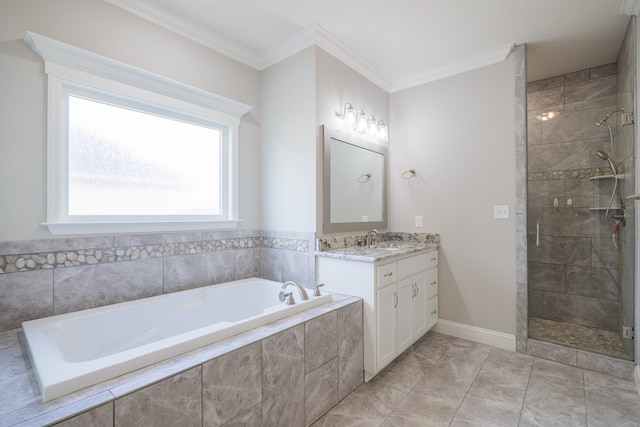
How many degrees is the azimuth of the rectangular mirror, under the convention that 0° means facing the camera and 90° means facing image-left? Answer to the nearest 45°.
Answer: approximately 315°

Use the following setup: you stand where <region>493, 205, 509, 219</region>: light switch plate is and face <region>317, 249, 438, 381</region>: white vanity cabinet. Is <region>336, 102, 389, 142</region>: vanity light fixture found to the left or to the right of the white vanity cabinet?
right

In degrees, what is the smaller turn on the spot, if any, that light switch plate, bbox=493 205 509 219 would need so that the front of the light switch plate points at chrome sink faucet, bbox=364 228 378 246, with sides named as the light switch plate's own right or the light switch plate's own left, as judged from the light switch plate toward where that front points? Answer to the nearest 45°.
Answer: approximately 90° to the light switch plate's own right

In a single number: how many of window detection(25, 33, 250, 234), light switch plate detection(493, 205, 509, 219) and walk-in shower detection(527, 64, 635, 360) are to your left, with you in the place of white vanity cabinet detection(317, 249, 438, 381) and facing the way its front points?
2

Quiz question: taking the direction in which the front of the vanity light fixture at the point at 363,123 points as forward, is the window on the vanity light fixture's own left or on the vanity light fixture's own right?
on the vanity light fixture's own right

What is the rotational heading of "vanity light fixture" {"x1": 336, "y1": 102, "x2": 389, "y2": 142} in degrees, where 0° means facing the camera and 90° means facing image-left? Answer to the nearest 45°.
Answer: approximately 315°

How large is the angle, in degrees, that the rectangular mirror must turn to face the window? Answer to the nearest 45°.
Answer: approximately 90° to its right

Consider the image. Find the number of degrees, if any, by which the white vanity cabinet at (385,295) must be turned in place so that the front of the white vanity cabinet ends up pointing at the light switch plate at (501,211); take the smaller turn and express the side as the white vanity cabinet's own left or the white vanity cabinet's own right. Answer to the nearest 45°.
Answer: approximately 90° to the white vanity cabinet's own left
